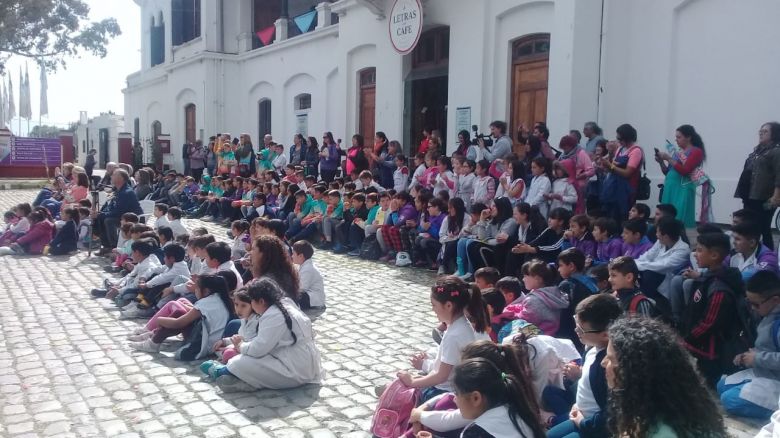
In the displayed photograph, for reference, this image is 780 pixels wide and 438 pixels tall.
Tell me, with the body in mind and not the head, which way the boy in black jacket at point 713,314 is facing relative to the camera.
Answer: to the viewer's left

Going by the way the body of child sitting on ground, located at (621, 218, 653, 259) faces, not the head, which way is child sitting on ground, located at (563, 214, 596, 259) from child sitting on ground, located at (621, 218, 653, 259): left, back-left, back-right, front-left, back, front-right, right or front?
front-right

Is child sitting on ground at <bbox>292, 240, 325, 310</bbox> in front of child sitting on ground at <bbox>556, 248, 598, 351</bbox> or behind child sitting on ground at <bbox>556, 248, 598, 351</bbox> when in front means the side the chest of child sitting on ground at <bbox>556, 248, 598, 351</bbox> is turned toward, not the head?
in front

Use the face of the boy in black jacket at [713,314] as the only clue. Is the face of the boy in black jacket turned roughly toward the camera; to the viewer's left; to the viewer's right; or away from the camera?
to the viewer's left

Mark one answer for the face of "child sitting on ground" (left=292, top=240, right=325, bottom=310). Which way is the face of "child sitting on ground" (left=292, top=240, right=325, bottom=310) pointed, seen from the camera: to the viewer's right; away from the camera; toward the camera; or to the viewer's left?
to the viewer's left

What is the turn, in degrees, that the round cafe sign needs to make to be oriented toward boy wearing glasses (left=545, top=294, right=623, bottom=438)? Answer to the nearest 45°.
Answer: approximately 45° to its left

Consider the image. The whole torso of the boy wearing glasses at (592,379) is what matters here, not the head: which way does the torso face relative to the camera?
to the viewer's left

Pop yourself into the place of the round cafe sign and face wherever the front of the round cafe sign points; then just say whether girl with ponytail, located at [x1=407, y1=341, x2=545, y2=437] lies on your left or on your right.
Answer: on your left

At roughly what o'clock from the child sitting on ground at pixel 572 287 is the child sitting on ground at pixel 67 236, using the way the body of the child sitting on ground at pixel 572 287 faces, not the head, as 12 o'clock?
the child sitting on ground at pixel 67 236 is roughly at 1 o'clock from the child sitting on ground at pixel 572 287.

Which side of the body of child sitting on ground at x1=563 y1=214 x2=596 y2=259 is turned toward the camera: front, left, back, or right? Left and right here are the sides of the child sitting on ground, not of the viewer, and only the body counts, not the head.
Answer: left
